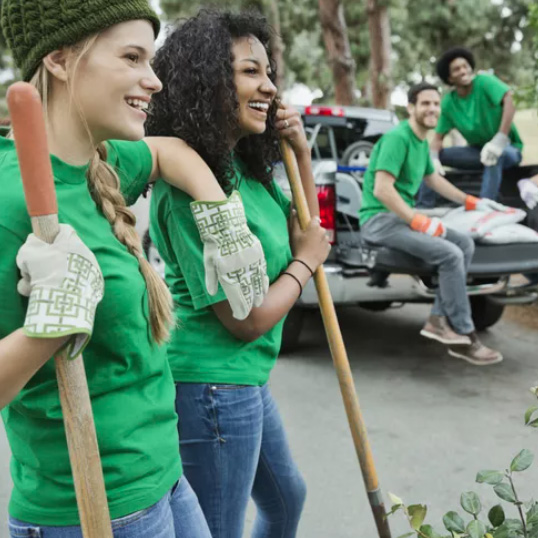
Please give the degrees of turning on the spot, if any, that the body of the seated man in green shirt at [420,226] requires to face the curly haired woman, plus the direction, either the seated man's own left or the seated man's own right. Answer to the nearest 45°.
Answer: approximately 45° to the seated man's own right

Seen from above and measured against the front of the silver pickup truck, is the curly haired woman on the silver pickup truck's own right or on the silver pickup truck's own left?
on the silver pickup truck's own left

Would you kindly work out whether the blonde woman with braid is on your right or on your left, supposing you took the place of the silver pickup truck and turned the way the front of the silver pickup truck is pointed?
on your left

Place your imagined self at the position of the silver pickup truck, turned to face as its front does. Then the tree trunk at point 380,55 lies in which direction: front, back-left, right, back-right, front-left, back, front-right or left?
front-right

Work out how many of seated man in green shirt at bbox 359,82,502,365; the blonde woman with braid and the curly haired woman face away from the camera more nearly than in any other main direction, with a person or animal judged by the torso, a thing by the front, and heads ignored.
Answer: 0

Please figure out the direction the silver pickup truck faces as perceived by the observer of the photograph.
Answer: facing away from the viewer and to the left of the viewer

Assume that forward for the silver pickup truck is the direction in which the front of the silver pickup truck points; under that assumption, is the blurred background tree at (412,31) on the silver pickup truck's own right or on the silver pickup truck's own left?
on the silver pickup truck's own right

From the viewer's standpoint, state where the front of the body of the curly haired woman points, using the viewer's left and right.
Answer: facing the viewer and to the right of the viewer

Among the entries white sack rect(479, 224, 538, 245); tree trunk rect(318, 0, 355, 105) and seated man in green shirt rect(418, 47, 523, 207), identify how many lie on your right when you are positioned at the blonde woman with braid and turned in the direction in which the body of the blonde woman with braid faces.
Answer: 0
